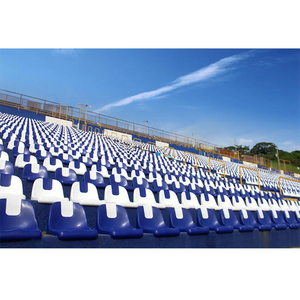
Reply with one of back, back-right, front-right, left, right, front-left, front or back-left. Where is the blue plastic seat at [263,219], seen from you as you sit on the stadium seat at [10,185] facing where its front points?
left

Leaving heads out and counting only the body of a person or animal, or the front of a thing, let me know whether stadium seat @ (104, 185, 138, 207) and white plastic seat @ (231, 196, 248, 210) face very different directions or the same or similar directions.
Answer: same or similar directions

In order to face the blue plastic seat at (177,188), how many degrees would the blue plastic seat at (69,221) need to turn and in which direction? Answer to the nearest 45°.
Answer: approximately 90° to its left

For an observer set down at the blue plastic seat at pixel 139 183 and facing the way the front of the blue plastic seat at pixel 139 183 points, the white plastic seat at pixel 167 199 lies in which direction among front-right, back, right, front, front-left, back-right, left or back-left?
front

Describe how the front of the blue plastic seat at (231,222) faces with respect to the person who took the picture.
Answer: facing the viewer and to the right of the viewer

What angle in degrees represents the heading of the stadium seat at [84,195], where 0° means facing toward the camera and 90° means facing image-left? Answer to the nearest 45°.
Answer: approximately 315°

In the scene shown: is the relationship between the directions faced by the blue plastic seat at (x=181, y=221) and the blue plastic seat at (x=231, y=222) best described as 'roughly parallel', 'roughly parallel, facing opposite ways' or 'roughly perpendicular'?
roughly parallel

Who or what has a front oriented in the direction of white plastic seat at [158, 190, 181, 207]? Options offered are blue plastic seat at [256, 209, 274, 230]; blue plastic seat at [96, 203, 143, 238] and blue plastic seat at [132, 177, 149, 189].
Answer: blue plastic seat at [132, 177, 149, 189]

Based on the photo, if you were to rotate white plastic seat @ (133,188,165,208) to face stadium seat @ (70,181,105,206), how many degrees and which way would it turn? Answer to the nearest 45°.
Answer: approximately 90° to its right

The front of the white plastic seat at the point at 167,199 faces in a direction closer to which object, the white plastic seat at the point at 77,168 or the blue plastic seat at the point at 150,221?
the blue plastic seat

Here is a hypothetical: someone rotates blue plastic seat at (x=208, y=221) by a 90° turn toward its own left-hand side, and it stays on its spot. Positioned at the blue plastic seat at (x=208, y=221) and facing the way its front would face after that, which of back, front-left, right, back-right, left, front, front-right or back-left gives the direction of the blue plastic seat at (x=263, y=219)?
front

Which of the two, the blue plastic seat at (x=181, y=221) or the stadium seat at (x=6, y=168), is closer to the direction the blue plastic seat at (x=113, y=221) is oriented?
the blue plastic seat

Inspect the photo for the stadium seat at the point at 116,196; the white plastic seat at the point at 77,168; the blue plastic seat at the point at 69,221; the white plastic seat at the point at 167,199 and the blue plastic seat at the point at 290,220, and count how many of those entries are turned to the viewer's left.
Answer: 0

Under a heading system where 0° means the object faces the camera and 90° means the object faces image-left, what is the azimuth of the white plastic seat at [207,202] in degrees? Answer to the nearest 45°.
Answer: approximately 315°

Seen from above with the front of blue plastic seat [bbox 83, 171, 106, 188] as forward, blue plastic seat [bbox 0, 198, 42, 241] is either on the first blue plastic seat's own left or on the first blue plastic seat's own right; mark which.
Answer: on the first blue plastic seat's own right

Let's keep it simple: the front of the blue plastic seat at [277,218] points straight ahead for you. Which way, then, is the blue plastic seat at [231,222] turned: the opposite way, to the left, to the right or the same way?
the same way

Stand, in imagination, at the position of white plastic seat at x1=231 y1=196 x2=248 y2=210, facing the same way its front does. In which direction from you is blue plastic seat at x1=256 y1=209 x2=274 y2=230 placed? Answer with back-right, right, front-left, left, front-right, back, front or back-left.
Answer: front

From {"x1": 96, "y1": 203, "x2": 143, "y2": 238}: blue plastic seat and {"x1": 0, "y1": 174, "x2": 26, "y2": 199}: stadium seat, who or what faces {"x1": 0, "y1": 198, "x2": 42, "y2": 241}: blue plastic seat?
the stadium seat

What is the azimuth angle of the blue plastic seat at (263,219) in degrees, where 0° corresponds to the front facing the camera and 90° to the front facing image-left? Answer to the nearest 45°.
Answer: approximately 315°

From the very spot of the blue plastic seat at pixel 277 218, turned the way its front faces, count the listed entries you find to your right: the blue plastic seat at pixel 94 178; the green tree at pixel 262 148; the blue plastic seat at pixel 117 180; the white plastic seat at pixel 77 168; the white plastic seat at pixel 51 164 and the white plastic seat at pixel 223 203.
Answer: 5
